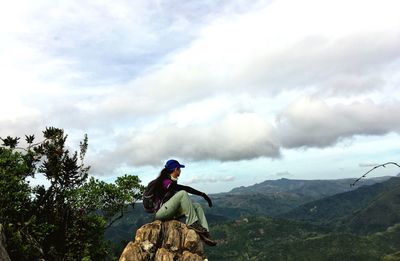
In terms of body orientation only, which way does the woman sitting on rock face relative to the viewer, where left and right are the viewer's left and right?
facing to the right of the viewer

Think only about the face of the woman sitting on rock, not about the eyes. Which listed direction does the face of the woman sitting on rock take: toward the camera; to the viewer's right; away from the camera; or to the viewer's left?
to the viewer's right

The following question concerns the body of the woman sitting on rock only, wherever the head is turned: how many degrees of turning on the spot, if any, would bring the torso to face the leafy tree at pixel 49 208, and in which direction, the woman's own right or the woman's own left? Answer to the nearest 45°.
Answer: approximately 135° to the woman's own left
